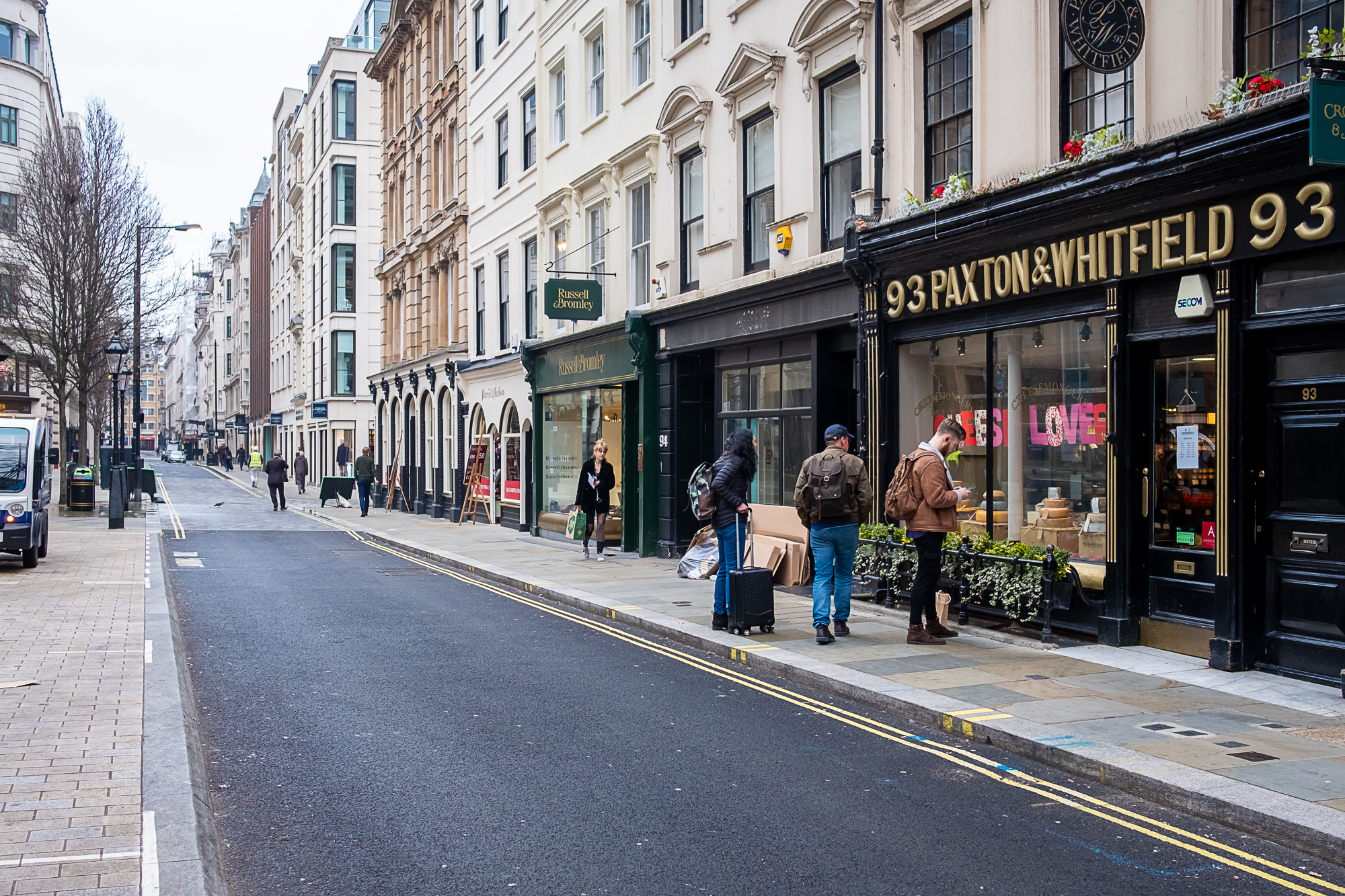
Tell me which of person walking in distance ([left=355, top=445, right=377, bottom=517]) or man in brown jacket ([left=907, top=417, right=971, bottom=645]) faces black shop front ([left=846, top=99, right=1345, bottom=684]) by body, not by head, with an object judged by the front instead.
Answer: the man in brown jacket

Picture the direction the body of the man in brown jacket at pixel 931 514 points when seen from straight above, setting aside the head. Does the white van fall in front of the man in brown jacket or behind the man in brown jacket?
behind

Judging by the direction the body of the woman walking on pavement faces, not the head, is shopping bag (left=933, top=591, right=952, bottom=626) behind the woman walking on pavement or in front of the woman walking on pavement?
in front

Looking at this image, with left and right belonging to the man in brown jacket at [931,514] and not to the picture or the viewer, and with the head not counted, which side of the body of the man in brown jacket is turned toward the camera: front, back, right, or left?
right

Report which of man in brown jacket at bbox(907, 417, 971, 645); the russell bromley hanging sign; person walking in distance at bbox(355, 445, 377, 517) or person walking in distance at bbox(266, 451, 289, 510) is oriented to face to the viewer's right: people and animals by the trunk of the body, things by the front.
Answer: the man in brown jacket

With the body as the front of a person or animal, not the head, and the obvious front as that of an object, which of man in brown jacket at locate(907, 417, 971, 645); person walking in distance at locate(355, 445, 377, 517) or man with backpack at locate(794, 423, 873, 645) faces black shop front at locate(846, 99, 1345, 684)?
the man in brown jacket

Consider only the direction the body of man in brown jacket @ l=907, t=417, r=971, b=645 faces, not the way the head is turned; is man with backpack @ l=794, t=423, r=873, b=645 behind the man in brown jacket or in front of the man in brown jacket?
behind

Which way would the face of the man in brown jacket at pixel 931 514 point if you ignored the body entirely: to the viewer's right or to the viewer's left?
to the viewer's right

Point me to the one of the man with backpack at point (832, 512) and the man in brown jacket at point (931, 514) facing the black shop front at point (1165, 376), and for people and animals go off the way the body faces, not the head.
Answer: the man in brown jacket

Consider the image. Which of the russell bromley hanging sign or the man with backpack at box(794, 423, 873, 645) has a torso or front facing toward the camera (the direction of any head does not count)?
the russell bromley hanging sign

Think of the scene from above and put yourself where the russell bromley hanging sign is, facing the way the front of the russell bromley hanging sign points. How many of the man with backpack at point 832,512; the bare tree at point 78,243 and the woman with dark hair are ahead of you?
2

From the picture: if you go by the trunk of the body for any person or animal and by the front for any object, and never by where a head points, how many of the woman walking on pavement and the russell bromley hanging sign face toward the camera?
2
